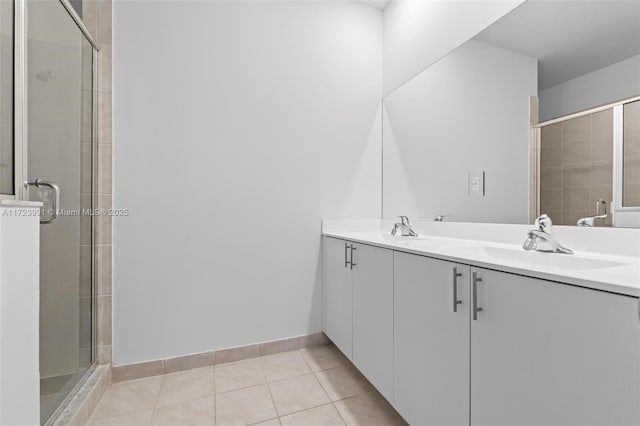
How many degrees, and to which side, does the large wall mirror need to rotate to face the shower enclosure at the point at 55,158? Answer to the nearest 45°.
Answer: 0° — it already faces it

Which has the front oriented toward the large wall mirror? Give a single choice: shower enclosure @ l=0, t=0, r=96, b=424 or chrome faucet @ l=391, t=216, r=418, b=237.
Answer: the shower enclosure

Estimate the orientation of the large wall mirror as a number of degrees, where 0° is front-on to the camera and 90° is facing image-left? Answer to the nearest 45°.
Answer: approximately 45°

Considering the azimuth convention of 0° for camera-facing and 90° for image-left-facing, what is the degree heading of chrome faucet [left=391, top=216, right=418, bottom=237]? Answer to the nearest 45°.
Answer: approximately 45°

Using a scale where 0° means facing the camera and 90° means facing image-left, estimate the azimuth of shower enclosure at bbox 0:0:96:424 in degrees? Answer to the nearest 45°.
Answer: approximately 315°

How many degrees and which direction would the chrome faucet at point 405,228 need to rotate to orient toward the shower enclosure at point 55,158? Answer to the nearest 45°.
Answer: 0° — it already faces it
